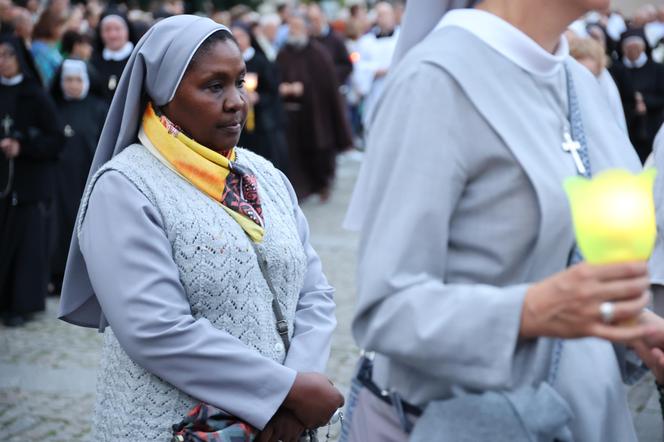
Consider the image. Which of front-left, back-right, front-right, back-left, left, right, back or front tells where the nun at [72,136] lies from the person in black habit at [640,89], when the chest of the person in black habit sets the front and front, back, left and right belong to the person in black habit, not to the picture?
front-right

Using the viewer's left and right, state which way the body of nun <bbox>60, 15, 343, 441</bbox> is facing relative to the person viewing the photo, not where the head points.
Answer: facing the viewer and to the right of the viewer

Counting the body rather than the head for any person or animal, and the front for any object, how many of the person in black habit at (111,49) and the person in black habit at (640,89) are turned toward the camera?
2

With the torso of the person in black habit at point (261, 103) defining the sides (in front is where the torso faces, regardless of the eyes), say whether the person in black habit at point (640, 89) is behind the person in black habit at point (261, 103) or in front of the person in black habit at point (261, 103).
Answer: behind

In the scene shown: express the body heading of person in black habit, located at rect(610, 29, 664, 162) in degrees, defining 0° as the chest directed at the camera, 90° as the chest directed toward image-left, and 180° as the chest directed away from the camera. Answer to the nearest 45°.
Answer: approximately 0°

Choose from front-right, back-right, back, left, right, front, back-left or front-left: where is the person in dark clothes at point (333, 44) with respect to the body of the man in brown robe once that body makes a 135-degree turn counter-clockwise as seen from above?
left

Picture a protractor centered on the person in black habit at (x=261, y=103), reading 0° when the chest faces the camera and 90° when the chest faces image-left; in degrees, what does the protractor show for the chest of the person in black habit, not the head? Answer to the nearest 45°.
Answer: approximately 45°

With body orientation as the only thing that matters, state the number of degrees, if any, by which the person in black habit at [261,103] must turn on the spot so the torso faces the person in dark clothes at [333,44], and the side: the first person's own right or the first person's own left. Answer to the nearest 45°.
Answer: approximately 135° to the first person's own right

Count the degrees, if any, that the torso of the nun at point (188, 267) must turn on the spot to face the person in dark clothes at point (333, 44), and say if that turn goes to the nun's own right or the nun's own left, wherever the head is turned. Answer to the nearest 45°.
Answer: approximately 135° to the nun's own left

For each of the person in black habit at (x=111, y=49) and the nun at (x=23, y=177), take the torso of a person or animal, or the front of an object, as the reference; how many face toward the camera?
2

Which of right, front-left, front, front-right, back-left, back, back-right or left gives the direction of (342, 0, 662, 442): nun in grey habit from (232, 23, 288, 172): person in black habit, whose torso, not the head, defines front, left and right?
front-left
